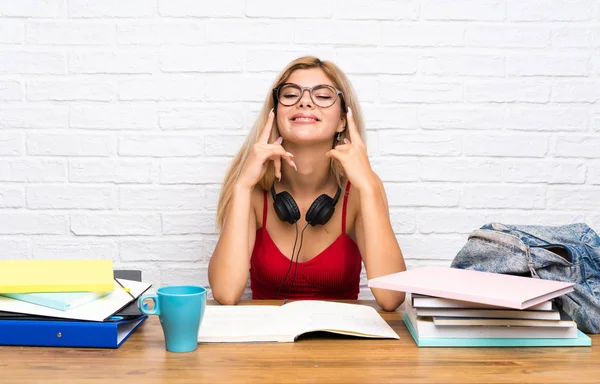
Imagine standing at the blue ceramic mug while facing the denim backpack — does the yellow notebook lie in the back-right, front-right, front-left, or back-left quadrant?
back-left

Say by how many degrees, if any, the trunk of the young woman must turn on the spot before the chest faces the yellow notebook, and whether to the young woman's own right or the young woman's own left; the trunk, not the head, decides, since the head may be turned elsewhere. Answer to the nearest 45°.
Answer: approximately 45° to the young woman's own right

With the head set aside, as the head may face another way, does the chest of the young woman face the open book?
yes

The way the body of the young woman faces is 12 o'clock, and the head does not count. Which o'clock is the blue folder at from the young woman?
The blue folder is roughly at 1 o'clock from the young woman.

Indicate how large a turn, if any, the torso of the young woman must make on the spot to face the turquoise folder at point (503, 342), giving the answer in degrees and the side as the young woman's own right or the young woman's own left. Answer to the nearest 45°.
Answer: approximately 45° to the young woman's own left

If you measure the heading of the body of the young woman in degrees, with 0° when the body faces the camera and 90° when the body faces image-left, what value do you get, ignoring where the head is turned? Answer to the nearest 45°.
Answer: approximately 0°
